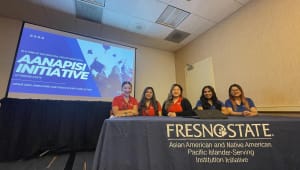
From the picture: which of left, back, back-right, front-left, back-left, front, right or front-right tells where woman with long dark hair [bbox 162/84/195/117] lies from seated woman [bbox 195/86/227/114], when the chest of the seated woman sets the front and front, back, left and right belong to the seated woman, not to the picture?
front-right

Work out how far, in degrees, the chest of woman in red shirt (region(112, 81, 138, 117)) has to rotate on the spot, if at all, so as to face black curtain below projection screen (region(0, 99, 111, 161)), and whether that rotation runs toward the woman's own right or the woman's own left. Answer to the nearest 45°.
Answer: approximately 135° to the woman's own right

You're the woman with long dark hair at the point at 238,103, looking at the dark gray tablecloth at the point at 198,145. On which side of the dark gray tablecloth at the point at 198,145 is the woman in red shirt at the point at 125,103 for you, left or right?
right

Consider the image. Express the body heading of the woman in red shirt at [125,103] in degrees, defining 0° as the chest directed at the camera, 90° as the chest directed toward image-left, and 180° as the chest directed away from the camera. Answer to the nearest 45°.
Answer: approximately 0°

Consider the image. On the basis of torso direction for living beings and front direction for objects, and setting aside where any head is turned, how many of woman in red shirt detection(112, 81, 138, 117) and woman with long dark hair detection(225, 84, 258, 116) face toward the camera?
2

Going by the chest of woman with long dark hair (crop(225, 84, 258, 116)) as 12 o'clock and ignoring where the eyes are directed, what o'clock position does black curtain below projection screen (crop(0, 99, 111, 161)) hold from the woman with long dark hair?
The black curtain below projection screen is roughly at 2 o'clock from the woman with long dark hair.

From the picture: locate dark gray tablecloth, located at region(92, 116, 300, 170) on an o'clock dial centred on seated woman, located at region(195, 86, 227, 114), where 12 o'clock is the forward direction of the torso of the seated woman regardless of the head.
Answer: The dark gray tablecloth is roughly at 12 o'clock from the seated woman.
